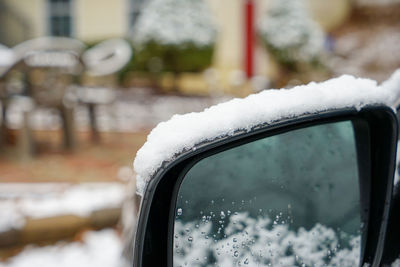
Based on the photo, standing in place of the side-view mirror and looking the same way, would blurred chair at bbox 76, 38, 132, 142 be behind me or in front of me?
behind

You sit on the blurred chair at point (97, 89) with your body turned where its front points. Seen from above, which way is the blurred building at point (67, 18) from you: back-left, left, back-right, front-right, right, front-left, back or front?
back-right

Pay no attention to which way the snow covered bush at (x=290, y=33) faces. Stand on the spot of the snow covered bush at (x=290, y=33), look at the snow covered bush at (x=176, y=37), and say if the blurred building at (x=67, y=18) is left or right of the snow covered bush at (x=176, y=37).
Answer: right

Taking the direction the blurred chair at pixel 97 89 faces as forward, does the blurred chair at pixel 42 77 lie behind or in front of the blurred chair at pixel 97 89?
in front

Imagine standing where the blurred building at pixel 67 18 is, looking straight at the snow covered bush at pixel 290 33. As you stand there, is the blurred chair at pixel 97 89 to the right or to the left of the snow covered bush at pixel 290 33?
right

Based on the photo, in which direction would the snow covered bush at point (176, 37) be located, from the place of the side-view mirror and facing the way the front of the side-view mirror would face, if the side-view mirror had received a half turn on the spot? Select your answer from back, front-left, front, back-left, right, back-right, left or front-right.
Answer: front

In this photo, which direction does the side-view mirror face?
toward the camera

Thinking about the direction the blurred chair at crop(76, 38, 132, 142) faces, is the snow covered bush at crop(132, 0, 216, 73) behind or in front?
behind

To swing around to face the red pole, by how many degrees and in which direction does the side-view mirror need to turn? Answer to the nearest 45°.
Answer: approximately 180°

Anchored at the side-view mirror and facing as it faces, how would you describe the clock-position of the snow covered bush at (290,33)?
The snow covered bush is roughly at 6 o'clock from the side-view mirror.

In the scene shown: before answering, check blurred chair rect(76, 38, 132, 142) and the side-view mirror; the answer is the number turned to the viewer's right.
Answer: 0

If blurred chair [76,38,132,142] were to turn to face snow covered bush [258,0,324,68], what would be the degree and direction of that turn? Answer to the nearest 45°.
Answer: approximately 180°

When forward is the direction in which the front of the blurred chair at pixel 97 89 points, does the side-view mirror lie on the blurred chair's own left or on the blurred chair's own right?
on the blurred chair's own left
